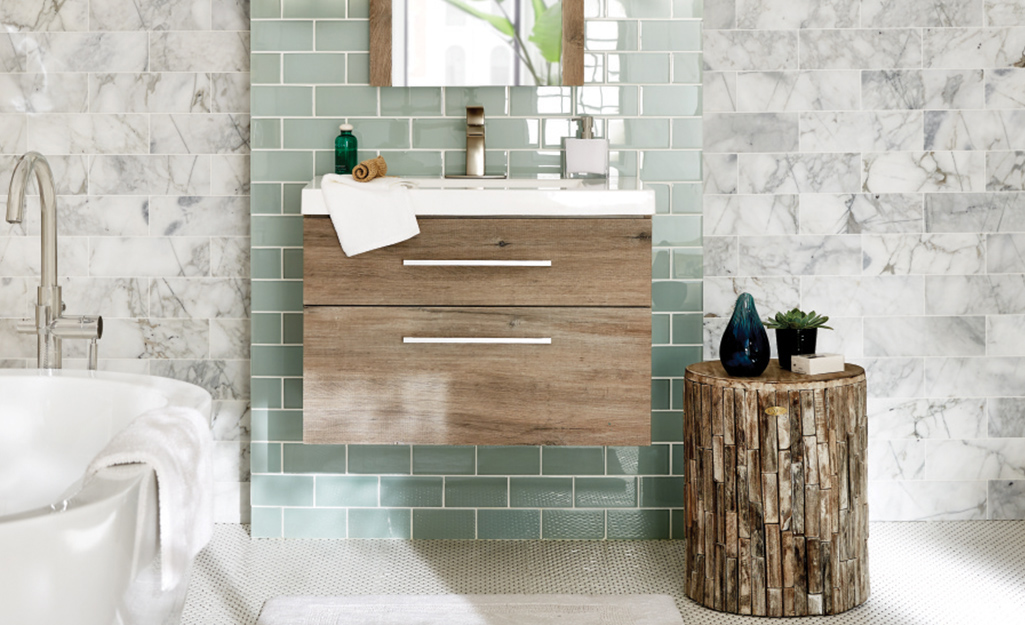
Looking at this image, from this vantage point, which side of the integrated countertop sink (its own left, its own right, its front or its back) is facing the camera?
front

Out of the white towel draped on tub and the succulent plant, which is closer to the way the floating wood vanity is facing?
the white towel draped on tub

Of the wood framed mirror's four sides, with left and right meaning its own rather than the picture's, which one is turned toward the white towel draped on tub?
front

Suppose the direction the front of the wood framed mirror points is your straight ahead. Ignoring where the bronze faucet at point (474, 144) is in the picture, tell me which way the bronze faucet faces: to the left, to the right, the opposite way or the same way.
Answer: the same way

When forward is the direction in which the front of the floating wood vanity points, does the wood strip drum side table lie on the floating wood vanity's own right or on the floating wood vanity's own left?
on the floating wood vanity's own left

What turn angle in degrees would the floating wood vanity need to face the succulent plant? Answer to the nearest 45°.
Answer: approximately 90° to its left

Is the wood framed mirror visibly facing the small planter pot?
no

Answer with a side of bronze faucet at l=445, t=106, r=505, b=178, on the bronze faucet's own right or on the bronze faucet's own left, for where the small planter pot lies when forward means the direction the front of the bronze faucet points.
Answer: on the bronze faucet's own left

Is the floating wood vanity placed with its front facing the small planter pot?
no

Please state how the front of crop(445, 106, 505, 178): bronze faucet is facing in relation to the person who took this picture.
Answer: facing the viewer

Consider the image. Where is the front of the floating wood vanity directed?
toward the camera

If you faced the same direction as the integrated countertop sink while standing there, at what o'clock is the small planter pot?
The small planter pot is roughly at 9 o'clock from the integrated countertop sink.
